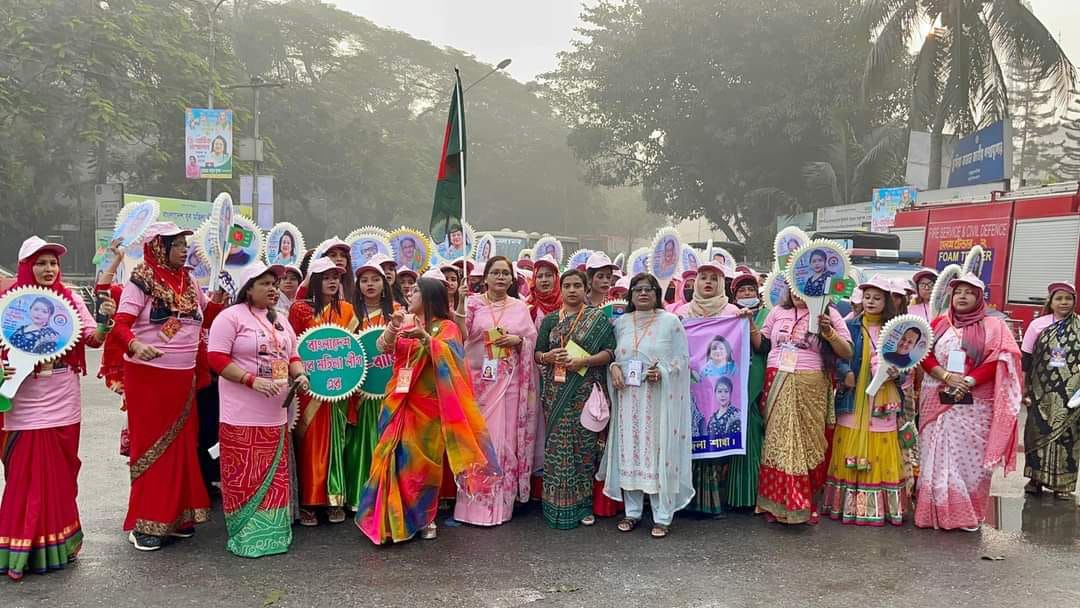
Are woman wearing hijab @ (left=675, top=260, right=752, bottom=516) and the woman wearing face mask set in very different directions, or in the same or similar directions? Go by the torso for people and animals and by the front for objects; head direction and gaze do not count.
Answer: same or similar directions

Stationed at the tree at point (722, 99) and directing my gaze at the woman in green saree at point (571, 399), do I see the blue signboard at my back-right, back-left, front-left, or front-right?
front-left

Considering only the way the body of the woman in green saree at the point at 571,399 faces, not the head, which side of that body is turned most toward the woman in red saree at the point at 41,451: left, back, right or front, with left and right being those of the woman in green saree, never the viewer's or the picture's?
right

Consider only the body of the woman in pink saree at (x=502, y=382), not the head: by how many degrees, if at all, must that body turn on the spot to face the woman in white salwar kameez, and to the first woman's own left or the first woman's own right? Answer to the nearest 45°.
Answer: approximately 90° to the first woman's own left

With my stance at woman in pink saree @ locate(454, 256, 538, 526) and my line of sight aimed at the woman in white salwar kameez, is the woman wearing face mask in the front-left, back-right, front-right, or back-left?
front-left

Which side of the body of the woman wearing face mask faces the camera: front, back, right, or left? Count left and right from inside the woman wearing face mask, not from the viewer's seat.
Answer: front

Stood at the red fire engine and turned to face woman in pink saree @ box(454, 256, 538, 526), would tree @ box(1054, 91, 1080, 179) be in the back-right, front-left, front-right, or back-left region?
back-right

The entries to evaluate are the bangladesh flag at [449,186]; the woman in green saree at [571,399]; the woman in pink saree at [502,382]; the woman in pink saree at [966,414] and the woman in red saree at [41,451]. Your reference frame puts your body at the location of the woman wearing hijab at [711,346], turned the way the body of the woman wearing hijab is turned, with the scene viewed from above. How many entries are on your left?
1

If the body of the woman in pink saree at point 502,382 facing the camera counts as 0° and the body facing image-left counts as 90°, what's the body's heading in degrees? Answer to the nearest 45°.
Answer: approximately 0°

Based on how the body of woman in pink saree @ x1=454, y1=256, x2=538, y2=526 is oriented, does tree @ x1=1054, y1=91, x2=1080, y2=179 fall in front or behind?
behind

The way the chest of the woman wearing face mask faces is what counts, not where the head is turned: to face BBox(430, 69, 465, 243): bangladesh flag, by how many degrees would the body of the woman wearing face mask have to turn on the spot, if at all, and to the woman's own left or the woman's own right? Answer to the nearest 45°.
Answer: approximately 90° to the woman's own right

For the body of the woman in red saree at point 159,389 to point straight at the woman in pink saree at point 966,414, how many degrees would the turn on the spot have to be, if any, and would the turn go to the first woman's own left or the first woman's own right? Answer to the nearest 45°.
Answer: approximately 45° to the first woman's own left
